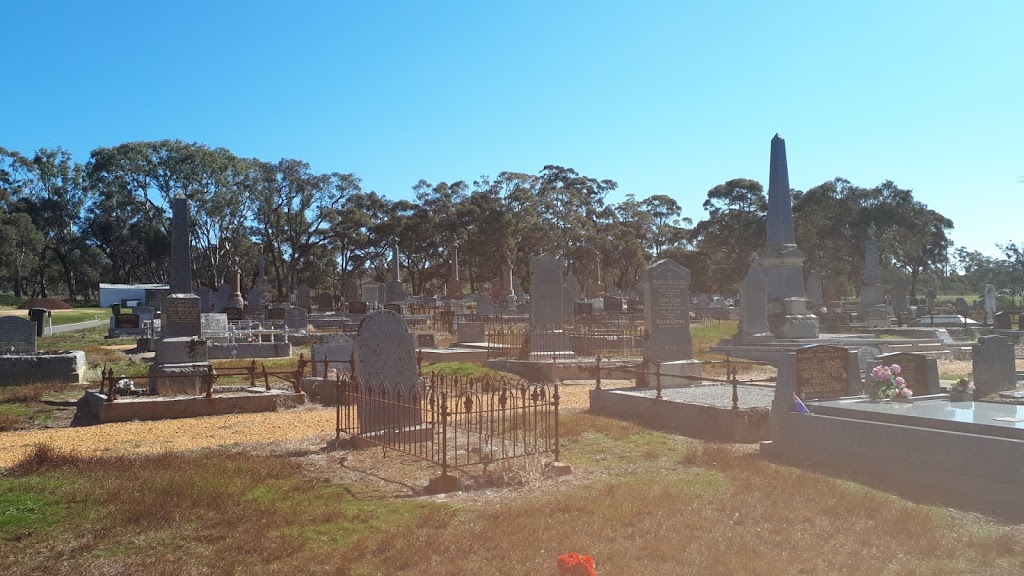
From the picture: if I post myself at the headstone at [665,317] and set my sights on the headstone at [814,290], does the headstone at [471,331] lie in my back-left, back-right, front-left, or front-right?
front-left

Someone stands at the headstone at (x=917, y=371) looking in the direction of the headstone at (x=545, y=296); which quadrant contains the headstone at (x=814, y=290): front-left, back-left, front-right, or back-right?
front-right

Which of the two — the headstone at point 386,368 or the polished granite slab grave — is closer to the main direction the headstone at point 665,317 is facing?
the polished granite slab grave

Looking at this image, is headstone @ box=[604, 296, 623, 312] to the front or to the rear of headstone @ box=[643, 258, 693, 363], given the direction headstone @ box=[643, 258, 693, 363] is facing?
to the rear

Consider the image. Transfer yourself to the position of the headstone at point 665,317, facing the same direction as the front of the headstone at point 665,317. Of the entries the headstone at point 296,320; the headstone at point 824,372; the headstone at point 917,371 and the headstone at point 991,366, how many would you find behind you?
1

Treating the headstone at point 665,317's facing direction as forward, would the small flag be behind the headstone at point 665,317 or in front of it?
in front

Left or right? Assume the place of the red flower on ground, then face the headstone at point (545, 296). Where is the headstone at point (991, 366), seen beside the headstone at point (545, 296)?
right

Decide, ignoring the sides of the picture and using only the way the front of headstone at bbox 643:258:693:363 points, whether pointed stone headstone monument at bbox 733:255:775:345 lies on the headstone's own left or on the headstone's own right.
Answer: on the headstone's own left

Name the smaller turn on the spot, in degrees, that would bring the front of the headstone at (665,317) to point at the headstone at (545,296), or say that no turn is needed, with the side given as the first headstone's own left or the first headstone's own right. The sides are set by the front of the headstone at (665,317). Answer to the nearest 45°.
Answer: approximately 180°

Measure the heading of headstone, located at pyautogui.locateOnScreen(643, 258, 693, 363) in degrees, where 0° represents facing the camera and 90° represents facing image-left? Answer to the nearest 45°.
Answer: approximately 315°

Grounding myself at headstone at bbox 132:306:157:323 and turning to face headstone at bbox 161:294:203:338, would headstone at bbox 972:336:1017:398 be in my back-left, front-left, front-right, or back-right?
front-left

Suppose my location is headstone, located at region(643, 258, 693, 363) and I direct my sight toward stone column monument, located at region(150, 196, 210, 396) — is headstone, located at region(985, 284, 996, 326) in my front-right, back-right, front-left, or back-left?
back-right

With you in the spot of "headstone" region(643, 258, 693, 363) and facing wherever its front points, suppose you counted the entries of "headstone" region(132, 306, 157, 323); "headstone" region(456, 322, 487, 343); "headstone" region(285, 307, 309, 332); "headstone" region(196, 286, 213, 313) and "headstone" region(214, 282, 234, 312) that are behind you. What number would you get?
5

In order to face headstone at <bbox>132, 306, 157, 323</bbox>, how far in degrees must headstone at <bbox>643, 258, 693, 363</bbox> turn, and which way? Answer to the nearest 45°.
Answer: approximately 180°

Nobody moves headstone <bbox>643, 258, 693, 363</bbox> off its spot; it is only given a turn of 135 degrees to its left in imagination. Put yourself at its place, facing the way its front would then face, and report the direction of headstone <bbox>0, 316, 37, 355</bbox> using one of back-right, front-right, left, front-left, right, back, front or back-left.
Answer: left
